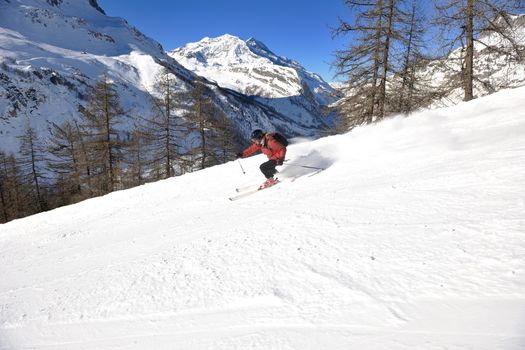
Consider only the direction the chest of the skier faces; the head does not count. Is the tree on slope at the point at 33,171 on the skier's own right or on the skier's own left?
on the skier's own right

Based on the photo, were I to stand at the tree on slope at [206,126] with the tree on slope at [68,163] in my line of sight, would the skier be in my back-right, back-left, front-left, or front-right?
back-left

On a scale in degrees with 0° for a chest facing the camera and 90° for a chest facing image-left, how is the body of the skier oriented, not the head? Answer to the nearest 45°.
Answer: approximately 45°

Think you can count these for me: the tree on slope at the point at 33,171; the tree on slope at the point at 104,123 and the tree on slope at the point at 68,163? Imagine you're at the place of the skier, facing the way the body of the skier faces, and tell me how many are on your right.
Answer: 3

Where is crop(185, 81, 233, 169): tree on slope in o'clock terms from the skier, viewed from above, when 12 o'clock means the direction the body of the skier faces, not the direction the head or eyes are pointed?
The tree on slope is roughly at 4 o'clock from the skier.

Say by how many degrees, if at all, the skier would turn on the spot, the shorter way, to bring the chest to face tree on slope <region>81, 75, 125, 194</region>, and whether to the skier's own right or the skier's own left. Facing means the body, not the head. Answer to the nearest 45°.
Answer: approximately 90° to the skier's own right

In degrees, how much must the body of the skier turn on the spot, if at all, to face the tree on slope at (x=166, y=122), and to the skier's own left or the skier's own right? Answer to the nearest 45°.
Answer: approximately 90° to the skier's own right

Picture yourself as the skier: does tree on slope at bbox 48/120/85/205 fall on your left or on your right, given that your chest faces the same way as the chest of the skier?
on your right
